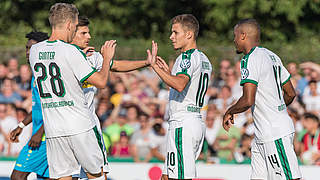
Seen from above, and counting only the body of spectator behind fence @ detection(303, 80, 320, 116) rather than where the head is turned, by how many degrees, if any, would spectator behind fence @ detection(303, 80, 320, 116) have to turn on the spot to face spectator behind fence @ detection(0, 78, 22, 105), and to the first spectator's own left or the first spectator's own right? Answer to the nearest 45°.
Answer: approximately 90° to the first spectator's own right

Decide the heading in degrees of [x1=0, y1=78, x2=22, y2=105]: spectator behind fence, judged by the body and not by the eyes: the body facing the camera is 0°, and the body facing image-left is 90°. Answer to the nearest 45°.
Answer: approximately 0°

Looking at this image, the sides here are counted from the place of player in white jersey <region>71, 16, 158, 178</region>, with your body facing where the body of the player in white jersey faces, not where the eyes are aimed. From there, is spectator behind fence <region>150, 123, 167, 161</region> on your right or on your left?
on your left

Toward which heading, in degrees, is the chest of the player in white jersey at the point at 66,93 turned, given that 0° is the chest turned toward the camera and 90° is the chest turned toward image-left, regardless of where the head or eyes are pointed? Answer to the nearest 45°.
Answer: approximately 225°

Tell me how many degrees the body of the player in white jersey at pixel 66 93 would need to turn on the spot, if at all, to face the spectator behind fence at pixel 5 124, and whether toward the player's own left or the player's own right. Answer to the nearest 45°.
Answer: approximately 45° to the player's own left

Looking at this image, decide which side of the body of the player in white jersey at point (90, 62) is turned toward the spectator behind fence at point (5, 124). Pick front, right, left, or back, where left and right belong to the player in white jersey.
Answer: back

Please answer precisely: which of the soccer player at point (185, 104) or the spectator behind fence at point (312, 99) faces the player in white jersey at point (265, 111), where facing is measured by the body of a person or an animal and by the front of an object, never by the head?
the spectator behind fence

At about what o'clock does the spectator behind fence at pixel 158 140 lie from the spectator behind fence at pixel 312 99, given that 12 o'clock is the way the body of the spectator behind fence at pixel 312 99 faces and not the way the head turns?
the spectator behind fence at pixel 158 140 is roughly at 2 o'clock from the spectator behind fence at pixel 312 99.

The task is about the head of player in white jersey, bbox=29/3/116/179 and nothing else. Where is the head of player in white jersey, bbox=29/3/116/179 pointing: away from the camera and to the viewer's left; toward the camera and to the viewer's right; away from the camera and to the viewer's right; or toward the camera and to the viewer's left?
away from the camera and to the viewer's right

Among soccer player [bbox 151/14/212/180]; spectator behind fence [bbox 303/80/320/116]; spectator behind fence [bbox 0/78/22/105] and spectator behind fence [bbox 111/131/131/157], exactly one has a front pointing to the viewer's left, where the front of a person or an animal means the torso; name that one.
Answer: the soccer player

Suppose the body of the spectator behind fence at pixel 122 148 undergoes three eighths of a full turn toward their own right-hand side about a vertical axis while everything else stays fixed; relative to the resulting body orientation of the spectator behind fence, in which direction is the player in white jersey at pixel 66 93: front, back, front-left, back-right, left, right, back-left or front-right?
back-left

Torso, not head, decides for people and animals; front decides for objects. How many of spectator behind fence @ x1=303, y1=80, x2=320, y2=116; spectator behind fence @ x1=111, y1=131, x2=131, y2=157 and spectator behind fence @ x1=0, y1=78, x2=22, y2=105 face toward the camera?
3

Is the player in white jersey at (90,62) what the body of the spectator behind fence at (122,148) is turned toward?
yes

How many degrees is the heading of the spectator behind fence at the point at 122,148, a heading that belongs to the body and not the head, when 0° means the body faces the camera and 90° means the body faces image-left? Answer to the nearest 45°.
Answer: approximately 0°
